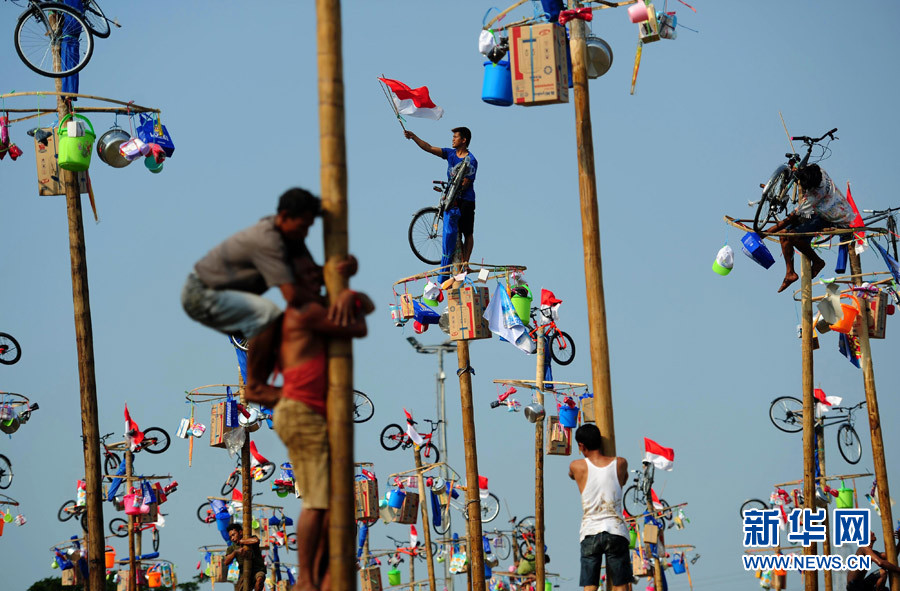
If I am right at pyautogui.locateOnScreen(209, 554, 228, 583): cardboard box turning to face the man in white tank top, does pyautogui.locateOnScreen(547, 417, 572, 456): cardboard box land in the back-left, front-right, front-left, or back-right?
front-left

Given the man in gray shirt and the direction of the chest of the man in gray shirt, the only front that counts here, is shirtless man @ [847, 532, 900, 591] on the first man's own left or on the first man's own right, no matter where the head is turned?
on the first man's own left

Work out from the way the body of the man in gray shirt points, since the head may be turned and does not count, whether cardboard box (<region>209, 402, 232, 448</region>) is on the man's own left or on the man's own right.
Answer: on the man's own left

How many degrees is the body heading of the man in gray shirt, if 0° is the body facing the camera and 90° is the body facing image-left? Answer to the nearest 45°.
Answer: approximately 270°

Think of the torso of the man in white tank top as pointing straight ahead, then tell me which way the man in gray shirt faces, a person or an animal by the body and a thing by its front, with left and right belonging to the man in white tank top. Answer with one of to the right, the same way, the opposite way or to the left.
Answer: to the right

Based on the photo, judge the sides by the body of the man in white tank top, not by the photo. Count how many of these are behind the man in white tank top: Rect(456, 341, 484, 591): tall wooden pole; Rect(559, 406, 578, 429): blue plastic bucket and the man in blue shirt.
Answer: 0

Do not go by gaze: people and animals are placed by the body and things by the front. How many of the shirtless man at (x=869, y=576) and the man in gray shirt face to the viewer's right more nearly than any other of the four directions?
2

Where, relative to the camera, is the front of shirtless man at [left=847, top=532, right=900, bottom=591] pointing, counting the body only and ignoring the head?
to the viewer's right

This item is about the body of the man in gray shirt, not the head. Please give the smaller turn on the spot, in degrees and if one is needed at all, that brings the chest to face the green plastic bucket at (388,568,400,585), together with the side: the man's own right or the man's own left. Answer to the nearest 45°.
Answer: approximately 90° to the man's own left

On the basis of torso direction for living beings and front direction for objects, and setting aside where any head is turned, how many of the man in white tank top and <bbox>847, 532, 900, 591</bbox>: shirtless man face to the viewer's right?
1

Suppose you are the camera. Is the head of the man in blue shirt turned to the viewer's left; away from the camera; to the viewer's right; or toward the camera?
to the viewer's left

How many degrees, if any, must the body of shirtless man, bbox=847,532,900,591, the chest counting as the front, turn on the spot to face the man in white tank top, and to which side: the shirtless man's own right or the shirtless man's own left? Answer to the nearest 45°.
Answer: approximately 90° to the shirtless man's own left

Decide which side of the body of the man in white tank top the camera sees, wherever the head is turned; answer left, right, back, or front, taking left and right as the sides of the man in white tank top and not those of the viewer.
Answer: back
